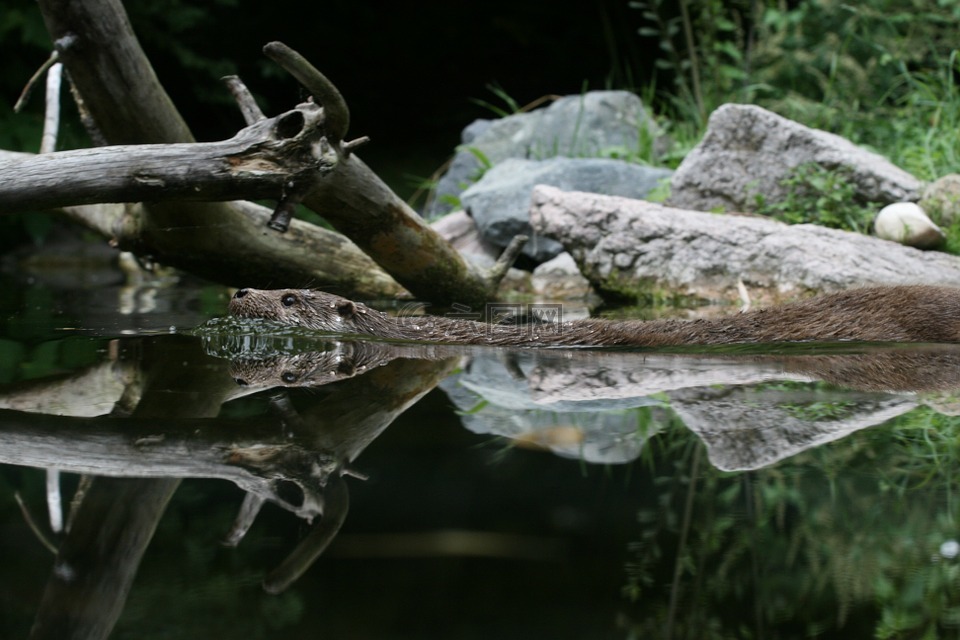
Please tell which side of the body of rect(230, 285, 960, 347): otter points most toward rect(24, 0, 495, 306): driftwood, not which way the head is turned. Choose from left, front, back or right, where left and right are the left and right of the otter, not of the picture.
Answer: front

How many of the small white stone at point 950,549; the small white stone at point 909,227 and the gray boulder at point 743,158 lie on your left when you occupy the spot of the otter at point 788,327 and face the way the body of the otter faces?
1

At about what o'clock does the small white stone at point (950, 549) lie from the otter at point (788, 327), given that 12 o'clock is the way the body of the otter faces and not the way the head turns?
The small white stone is roughly at 9 o'clock from the otter.

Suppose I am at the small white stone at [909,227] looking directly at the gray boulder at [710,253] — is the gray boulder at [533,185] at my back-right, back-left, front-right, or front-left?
front-right

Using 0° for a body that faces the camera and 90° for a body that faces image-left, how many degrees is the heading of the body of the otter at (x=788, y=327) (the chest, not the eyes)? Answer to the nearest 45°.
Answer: approximately 90°

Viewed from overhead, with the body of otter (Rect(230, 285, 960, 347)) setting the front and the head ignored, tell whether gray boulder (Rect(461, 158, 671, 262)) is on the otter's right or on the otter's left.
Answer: on the otter's right

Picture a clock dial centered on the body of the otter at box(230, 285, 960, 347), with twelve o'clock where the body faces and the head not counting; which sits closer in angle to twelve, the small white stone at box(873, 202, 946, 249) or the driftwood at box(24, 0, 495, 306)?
the driftwood

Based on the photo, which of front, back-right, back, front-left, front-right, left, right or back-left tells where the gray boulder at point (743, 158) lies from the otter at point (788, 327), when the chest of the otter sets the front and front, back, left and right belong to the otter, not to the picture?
right

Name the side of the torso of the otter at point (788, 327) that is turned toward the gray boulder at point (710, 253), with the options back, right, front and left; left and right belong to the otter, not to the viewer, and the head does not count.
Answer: right

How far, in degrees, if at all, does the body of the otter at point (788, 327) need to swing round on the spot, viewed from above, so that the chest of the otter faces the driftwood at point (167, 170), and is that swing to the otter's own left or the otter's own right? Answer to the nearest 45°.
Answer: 0° — it already faces it

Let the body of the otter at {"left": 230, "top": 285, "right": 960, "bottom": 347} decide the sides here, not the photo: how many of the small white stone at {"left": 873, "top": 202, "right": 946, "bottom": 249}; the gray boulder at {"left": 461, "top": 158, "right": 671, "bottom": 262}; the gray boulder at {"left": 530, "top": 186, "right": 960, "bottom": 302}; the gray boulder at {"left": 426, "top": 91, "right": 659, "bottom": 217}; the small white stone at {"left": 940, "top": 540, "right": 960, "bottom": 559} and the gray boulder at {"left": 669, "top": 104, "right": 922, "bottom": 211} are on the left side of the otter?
1
